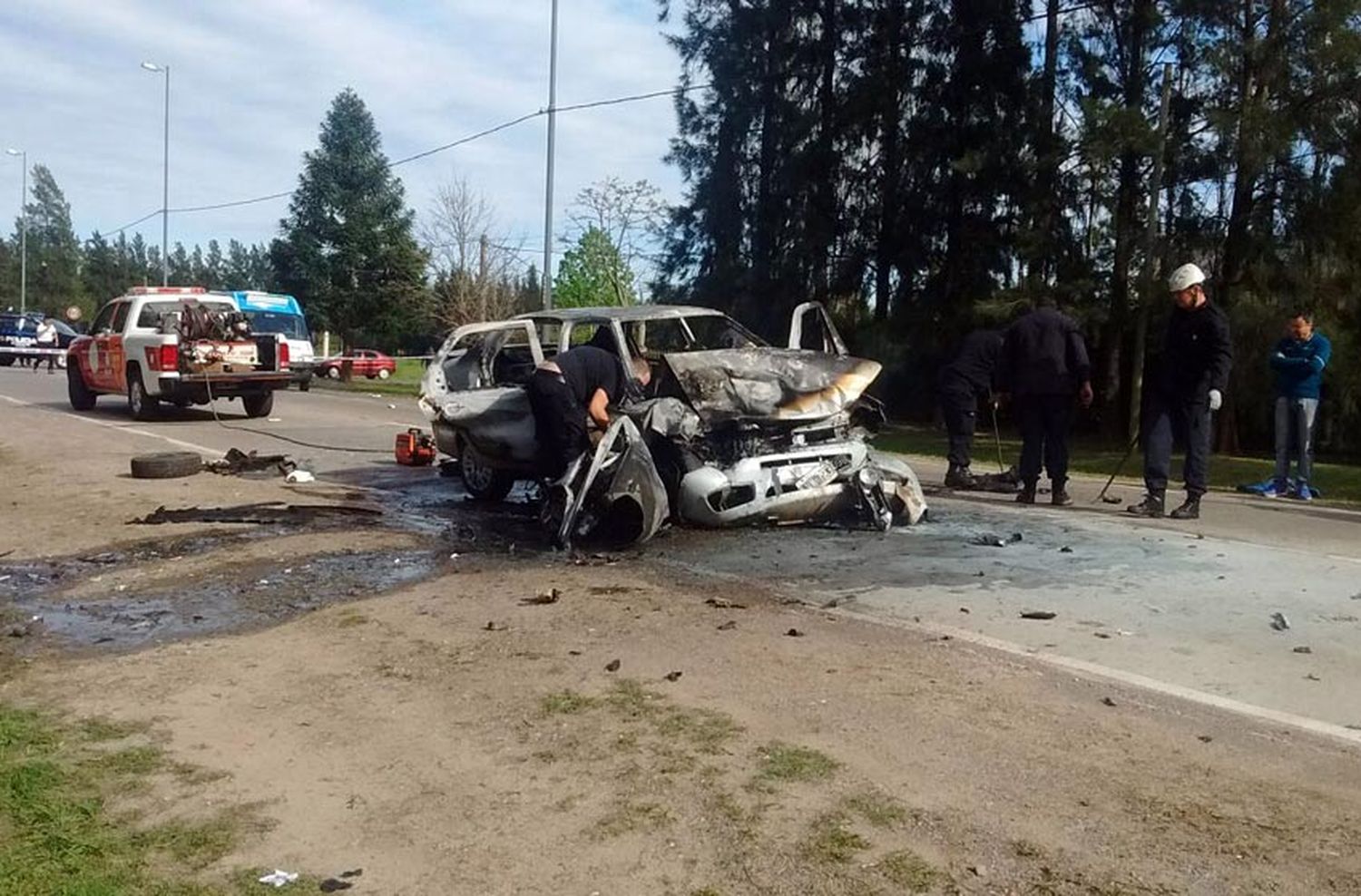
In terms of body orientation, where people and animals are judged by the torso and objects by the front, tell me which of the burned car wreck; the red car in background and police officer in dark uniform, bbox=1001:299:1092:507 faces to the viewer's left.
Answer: the red car in background

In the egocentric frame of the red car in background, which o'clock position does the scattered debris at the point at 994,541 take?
The scattered debris is roughly at 9 o'clock from the red car in background.

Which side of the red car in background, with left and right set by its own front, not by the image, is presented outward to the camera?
left

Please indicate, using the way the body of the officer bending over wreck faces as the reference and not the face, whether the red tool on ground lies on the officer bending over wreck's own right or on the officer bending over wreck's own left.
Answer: on the officer bending over wreck's own left

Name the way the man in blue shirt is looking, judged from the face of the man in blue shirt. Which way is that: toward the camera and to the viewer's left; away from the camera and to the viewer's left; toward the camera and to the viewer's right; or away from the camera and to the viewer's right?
toward the camera and to the viewer's left

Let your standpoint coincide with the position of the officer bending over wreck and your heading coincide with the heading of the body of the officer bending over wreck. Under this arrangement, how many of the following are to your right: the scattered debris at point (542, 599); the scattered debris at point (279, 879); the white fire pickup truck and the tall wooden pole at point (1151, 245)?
2

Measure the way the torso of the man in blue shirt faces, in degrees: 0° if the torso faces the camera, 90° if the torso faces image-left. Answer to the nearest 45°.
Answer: approximately 45°

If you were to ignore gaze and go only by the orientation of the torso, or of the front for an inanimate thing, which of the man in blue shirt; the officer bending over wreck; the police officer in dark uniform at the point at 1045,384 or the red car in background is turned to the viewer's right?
the officer bending over wreck

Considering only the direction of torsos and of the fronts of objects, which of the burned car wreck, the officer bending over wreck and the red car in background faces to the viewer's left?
the red car in background

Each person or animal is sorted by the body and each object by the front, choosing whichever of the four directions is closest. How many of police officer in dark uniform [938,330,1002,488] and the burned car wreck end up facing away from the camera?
0

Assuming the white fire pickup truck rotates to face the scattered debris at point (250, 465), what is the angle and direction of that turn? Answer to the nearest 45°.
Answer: approximately 135° to its left

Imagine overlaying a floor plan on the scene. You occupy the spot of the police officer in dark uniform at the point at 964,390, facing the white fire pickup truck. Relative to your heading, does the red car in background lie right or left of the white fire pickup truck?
right

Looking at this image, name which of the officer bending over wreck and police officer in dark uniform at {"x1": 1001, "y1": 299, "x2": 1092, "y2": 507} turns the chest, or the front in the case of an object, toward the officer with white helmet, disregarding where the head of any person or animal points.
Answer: the officer bending over wreck

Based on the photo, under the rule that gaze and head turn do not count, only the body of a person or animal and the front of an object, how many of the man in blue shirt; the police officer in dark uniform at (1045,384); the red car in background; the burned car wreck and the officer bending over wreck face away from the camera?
1

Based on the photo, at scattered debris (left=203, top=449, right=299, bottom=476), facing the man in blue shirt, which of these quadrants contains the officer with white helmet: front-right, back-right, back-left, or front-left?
front-right

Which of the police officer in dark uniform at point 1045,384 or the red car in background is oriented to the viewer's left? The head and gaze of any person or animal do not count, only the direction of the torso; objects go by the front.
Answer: the red car in background

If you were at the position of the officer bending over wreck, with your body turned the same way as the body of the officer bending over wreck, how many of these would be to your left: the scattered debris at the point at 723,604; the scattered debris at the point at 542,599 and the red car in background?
1
